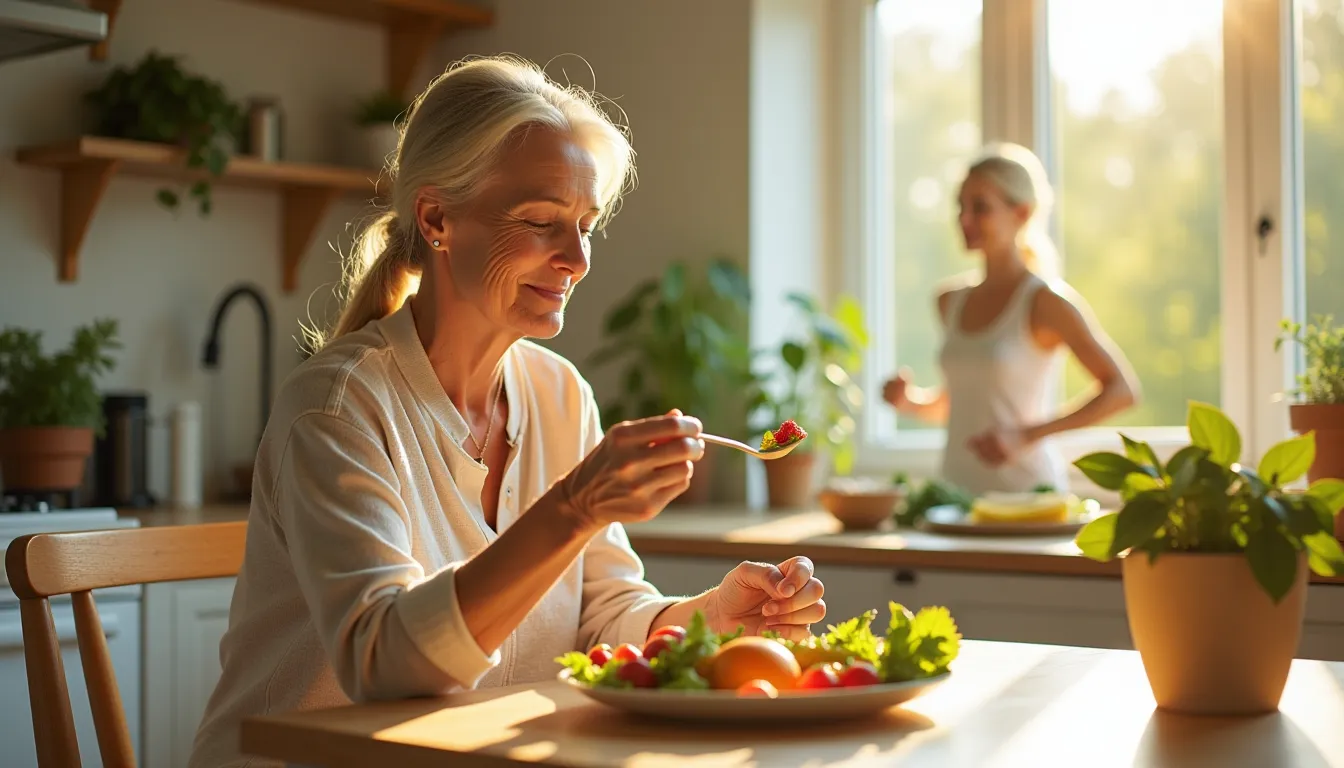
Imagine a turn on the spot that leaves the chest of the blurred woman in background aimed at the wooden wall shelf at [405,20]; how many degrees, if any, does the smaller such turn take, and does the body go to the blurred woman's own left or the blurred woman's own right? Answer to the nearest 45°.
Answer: approximately 45° to the blurred woman's own right

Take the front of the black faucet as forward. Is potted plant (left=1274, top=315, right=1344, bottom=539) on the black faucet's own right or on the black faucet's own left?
on the black faucet's own left

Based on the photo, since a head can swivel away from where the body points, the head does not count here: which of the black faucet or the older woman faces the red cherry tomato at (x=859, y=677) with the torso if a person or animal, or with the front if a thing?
the older woman

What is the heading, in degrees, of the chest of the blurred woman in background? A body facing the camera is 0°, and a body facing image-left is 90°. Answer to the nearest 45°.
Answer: approximately 45°

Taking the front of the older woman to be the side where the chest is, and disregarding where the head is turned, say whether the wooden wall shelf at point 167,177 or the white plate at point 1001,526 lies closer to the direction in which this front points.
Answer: the white plate

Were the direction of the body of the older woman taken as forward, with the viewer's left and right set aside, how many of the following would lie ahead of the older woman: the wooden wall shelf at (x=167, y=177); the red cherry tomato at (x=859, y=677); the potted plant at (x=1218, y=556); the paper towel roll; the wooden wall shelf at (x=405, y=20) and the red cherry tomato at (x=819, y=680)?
3

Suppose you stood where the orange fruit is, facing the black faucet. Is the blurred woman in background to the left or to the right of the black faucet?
right

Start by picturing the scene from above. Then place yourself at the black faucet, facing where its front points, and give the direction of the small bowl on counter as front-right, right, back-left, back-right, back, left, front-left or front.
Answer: back-left
